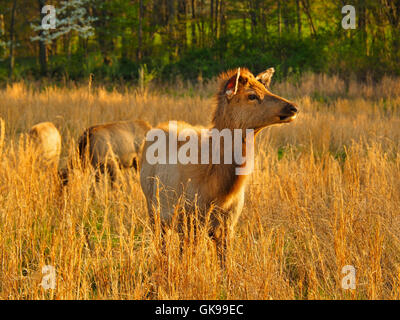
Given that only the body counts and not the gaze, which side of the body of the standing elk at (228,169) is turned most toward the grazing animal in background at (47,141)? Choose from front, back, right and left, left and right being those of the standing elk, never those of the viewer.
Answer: back

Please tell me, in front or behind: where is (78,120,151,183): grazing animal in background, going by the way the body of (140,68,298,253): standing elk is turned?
behind

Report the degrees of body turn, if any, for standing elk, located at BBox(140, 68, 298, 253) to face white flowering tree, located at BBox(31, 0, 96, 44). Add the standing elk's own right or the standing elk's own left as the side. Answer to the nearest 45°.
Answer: approximately 135° to the standing elk's own left

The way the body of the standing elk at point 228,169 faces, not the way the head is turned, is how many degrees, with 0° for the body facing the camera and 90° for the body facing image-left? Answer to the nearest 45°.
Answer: approximately 315°
